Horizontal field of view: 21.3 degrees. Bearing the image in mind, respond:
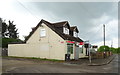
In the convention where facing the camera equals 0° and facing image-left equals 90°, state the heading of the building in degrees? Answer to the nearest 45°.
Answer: approximately 315°
